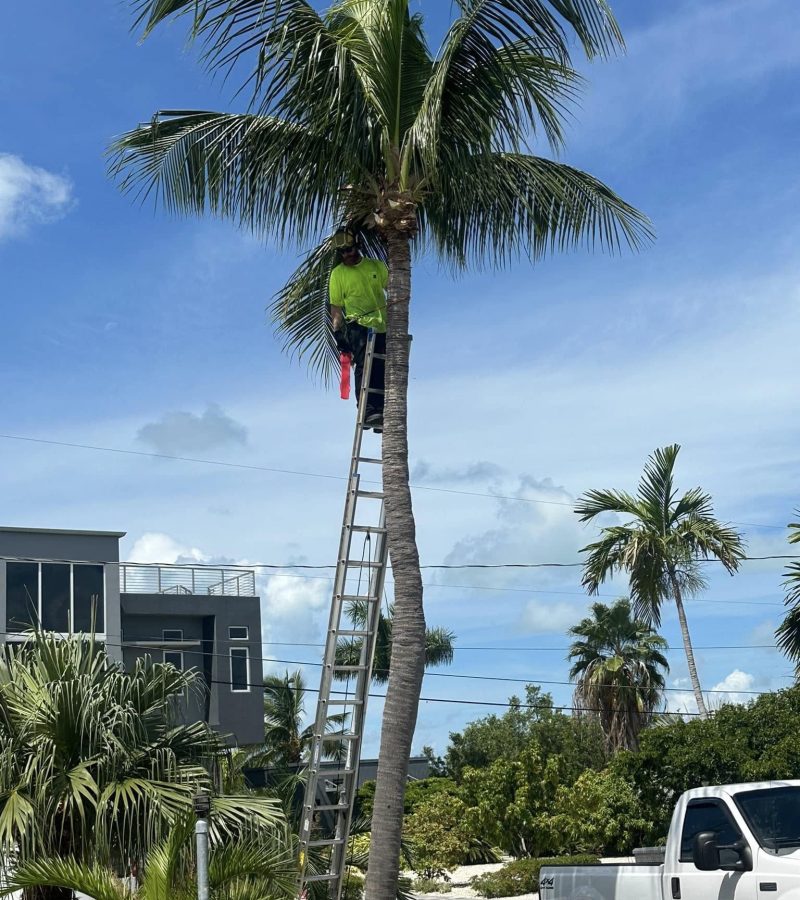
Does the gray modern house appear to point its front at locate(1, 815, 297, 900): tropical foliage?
yes

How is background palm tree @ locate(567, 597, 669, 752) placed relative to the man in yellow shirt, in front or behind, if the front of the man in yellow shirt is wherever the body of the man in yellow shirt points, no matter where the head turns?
behind

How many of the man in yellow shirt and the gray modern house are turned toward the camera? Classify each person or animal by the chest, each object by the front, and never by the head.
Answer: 2

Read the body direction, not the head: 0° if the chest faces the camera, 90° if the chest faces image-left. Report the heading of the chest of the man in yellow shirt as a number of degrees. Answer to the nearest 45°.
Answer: approximately 0°

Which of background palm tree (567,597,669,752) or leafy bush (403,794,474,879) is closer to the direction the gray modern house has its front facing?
the leafy bush

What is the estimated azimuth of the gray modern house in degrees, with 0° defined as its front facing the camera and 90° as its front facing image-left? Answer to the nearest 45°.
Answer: approximately 0°

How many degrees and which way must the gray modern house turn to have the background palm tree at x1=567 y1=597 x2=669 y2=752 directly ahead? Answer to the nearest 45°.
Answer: approximately 90° to its left
